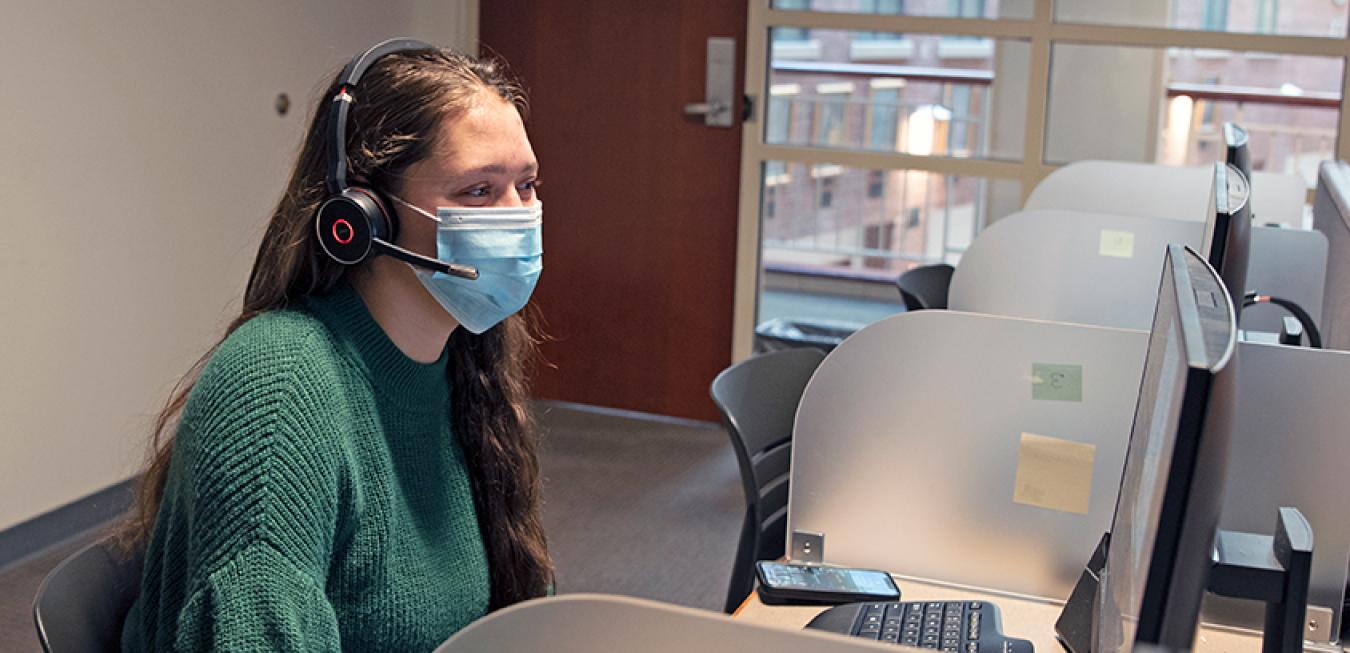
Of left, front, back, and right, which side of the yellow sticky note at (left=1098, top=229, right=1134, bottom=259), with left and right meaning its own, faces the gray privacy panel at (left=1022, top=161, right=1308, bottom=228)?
back

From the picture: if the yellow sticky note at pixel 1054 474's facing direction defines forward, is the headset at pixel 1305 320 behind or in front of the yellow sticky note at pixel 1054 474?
behind

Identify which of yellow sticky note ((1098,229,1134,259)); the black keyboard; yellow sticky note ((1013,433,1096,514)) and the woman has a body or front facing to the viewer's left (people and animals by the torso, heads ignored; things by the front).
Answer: the black keyboard

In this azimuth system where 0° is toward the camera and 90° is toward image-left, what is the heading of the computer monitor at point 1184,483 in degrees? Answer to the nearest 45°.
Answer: approximately 90°

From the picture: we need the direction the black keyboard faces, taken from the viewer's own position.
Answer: facing to the left of the viewer

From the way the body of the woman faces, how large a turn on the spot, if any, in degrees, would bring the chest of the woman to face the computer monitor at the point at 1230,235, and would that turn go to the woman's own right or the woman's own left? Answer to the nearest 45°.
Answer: approximately 45° to the woman's own left

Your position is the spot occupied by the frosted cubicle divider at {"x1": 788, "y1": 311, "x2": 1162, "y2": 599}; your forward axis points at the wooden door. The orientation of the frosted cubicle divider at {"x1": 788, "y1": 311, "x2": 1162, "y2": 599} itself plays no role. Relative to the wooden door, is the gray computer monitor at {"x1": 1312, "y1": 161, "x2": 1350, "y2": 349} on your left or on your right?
right

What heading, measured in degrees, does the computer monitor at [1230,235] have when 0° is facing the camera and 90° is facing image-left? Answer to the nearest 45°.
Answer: approximately 90°

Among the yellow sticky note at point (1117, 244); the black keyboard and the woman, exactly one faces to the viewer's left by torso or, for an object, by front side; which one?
the black keyboard
